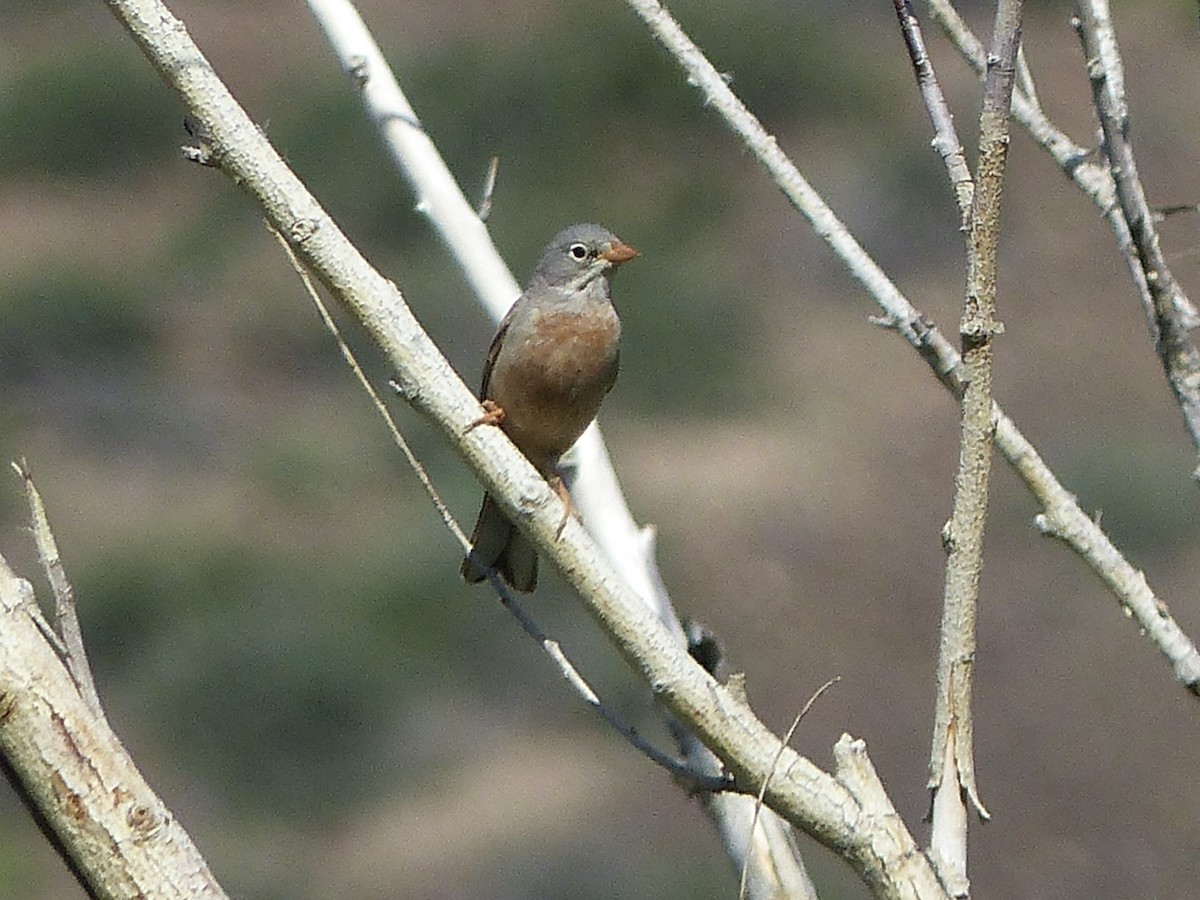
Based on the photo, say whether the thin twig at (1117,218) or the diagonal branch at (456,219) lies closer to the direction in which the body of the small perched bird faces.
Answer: the thin twig

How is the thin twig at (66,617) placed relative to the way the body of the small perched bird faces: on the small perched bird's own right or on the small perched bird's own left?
on the small perched bird's own right

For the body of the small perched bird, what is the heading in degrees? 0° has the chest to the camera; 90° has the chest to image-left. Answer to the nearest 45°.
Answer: approximately 315°

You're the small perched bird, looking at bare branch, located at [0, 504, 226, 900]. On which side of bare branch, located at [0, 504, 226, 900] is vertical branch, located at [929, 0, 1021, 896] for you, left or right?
left
